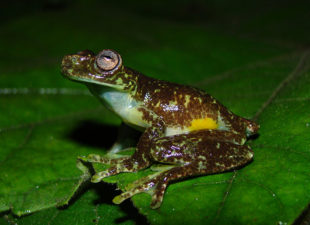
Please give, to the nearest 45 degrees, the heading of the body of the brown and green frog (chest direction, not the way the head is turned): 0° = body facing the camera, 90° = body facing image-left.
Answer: approximately 90°
